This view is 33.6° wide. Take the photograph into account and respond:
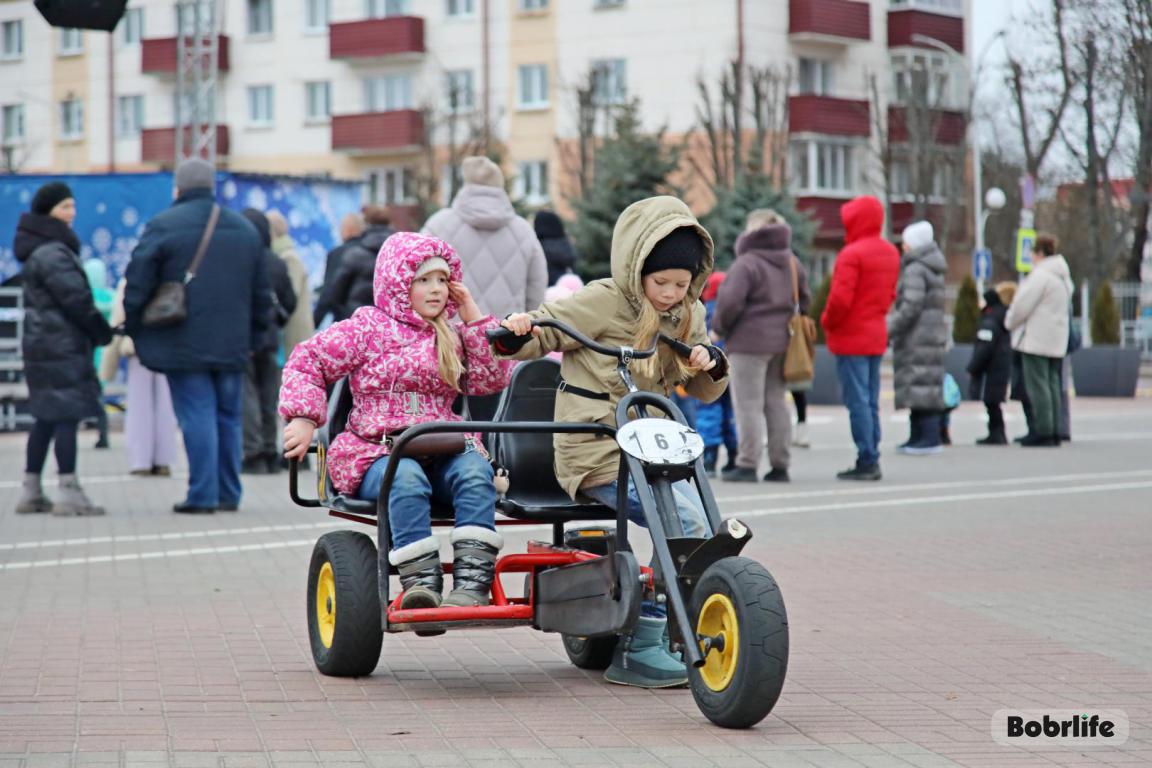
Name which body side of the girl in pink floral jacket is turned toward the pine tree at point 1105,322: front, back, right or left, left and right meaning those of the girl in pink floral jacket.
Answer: left

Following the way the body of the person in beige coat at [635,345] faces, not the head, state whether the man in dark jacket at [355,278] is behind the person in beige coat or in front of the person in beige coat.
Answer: behind

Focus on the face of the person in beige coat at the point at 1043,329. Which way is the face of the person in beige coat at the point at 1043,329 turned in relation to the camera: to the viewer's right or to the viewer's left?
to the viewer's left

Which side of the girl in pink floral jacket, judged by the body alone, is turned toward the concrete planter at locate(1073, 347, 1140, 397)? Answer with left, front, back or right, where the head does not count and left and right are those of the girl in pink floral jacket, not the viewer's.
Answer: left

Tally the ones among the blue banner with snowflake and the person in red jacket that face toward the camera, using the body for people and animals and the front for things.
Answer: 1

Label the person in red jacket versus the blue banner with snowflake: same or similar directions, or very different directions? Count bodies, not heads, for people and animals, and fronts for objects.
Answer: very different directions

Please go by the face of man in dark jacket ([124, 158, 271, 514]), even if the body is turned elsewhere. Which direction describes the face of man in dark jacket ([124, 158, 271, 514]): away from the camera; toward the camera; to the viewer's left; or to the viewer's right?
away from the camera

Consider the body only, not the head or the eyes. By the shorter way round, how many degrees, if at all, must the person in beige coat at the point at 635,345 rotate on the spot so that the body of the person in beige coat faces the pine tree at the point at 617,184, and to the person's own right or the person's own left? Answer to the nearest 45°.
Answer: approximately 135° to the person's own left

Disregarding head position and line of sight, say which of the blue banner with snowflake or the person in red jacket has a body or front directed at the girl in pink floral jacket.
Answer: the blue banner with snowflake

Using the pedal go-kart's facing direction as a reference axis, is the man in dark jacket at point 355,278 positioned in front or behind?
behind

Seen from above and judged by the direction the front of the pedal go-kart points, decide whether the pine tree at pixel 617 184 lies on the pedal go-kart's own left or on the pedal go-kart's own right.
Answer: on the pedal go-kart's own left

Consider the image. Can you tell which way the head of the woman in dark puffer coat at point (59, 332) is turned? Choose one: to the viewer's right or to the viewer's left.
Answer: to the viewer's right

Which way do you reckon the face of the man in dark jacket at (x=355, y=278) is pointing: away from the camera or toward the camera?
away from the camera
